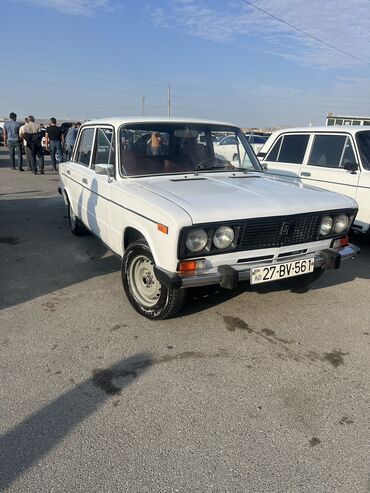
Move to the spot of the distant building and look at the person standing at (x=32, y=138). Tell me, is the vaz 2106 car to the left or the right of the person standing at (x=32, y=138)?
left

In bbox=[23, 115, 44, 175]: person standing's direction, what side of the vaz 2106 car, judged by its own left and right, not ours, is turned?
back

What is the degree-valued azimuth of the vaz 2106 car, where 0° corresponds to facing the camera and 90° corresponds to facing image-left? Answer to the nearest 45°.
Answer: approximately 315°

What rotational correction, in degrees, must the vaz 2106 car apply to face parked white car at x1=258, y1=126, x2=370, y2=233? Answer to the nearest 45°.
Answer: approximately 90° to its left

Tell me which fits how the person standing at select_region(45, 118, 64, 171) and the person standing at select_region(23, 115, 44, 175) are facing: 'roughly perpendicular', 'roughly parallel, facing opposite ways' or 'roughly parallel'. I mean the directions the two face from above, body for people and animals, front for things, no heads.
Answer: roughly parallel
